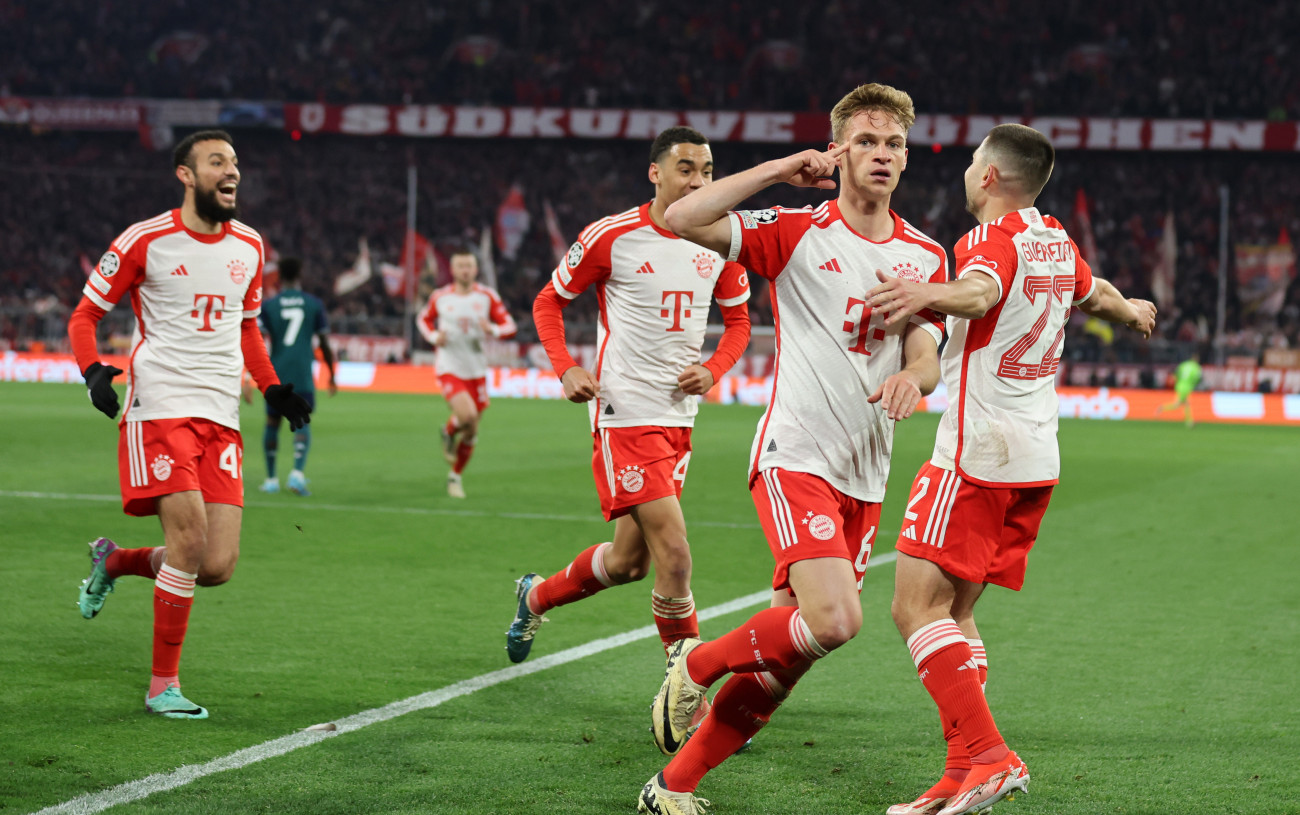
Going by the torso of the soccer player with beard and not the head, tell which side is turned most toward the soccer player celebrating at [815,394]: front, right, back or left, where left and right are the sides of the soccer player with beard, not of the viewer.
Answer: front

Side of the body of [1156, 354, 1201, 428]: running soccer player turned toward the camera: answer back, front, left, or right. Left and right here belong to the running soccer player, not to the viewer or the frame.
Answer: right

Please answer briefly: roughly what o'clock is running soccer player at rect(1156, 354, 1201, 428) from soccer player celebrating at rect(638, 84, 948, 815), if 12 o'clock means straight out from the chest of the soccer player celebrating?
The running soccer player is roughly at 8 o'clock from the soccer player celebrating.

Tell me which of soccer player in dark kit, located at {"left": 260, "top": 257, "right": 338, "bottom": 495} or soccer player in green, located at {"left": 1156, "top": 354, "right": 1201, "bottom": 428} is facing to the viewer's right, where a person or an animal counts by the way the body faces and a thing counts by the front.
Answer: soccer player in green, located at {"left": 1156, "top": 354, "right": 1201, "bottom": 428}

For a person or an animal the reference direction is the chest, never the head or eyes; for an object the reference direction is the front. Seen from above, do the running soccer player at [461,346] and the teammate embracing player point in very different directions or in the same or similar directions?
very different directions

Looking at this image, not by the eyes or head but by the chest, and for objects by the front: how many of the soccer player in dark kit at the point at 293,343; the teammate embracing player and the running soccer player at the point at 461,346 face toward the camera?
1

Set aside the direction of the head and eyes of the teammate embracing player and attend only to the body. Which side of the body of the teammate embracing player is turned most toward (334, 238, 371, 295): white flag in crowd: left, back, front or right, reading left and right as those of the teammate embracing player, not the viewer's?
front

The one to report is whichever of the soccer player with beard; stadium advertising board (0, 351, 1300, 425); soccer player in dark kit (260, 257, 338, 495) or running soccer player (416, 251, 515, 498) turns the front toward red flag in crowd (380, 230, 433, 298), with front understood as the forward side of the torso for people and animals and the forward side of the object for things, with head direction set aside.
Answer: soccer player in dark kit (260, 257, 338, 495)

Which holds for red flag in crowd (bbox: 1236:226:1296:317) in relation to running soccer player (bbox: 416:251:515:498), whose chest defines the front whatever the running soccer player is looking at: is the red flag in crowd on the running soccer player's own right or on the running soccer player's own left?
on the running soccer player's own left

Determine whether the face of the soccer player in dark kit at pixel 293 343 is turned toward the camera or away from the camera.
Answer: away from the camera

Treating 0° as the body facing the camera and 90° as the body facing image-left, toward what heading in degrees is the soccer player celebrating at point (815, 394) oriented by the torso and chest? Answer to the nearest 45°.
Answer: approximately 315°

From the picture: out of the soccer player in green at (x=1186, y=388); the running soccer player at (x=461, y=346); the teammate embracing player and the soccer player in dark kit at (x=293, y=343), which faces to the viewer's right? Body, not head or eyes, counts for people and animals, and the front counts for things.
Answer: the soccer player in green at (x=1186, y=388)

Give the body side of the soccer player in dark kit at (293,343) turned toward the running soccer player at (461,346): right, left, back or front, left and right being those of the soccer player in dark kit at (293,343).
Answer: right

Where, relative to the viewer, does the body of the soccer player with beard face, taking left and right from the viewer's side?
facing the viewer and to the right of the viewer

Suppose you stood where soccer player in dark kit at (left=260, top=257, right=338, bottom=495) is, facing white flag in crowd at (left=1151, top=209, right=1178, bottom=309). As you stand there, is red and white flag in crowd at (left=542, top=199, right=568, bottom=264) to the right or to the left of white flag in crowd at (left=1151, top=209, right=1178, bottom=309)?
left

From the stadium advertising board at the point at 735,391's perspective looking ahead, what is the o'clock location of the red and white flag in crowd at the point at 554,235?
The red and white flag in crowd is roughly at 5 o'clock from the stadium advertising board.
